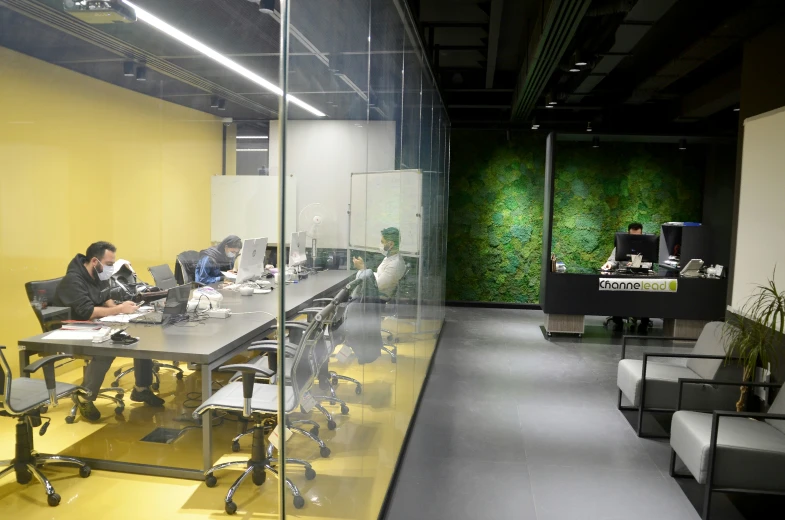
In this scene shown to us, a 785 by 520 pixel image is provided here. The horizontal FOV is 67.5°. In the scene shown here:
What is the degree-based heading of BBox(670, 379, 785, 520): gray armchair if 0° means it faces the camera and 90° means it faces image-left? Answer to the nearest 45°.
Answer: approximately 90°

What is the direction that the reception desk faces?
toward the camera

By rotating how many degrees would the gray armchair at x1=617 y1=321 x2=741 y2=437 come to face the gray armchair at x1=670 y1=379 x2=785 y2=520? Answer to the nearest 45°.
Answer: approximately 90° to its left

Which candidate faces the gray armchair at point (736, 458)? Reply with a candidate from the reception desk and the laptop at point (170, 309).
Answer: the reception desk

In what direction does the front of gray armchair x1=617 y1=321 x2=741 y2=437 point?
to the viewer's left

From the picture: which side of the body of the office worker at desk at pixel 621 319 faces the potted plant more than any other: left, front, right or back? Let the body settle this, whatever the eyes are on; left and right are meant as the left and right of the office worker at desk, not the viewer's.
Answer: front

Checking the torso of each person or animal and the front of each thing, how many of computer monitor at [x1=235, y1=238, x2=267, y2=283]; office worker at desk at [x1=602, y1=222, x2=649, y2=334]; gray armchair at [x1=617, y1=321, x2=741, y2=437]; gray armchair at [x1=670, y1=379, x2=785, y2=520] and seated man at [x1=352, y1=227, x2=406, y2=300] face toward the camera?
1

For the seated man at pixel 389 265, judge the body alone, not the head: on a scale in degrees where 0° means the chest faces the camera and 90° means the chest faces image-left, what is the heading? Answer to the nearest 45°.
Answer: approximately 90°

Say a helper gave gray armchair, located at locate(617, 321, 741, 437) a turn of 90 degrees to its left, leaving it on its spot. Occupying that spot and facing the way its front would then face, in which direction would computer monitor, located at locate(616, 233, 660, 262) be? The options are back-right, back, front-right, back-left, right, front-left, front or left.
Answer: back

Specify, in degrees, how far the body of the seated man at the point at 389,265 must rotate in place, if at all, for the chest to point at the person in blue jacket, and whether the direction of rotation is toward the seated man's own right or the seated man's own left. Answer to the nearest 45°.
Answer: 0° — they already face them
